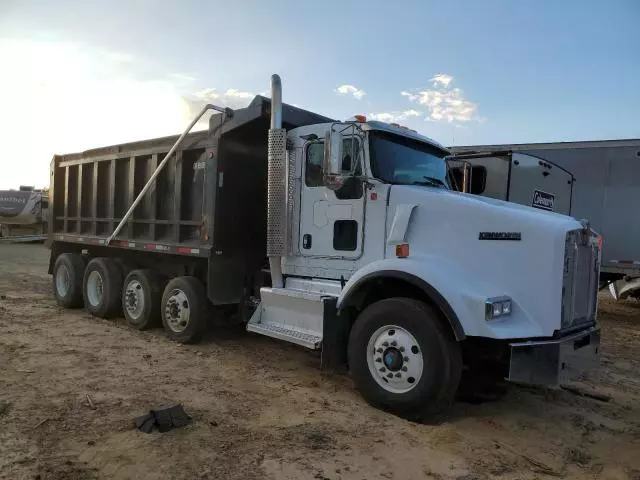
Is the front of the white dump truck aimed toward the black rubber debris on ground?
no

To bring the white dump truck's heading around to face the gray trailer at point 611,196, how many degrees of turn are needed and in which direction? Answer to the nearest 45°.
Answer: approximately 90° to its left

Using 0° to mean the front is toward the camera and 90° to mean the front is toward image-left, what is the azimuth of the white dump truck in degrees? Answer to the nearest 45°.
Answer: approximately 315°
